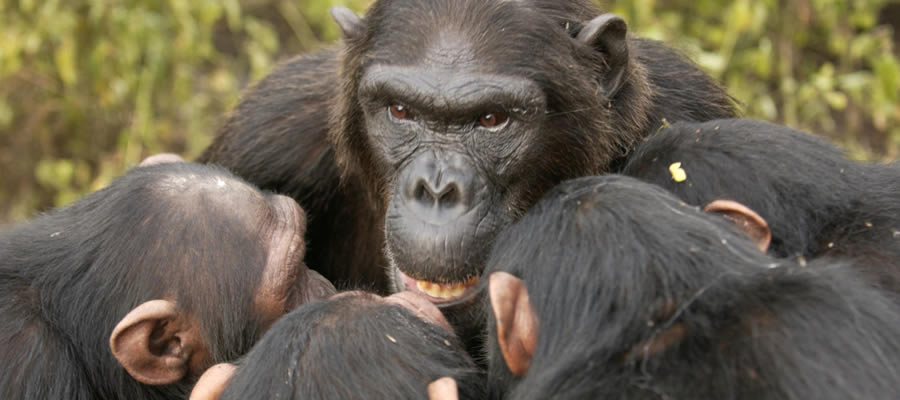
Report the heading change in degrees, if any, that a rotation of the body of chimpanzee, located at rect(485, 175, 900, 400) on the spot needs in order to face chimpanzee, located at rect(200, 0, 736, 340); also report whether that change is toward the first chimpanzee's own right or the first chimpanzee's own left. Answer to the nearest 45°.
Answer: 0° — it already faces it

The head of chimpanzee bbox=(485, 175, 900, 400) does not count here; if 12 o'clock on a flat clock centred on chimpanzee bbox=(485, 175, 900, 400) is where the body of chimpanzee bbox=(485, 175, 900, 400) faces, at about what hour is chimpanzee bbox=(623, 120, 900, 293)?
chimpanzee bbox=(623, 120, 900, 293) is roughly at 2 o'clock from chimpanzee bbox=(485, 175, 900, 400).

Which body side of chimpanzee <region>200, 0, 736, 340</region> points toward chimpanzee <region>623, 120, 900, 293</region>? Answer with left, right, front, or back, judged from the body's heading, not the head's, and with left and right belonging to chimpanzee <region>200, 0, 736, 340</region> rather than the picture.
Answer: left

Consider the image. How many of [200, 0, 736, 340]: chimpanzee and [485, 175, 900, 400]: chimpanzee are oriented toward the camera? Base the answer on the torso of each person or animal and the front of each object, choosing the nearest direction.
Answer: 1

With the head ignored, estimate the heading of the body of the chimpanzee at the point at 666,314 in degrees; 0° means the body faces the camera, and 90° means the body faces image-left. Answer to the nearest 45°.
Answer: approximately 135°
